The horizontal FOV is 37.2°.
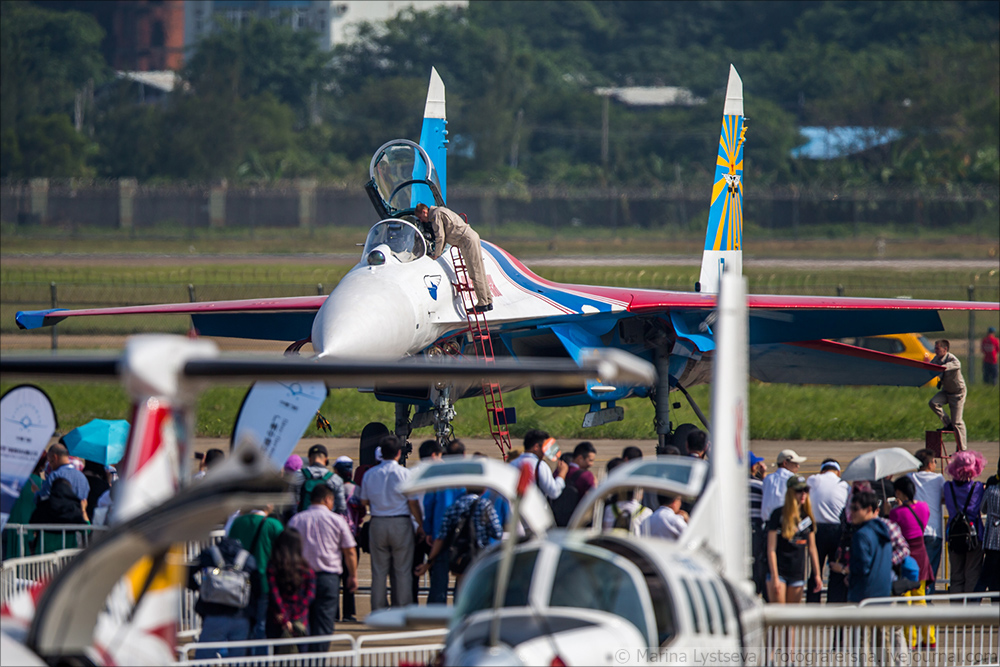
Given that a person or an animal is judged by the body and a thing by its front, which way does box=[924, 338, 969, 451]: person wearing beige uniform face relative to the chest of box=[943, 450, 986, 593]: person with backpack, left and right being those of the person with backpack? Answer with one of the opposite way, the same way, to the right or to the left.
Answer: to the left

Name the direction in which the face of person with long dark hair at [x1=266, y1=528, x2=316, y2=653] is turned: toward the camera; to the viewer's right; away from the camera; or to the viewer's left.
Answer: away from the camera

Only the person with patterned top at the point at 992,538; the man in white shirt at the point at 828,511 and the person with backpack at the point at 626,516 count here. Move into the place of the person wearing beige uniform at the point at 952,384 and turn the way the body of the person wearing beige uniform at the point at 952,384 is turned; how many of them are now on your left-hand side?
3

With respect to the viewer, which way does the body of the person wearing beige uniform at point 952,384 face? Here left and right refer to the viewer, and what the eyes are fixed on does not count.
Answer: facing to the left of the viewer

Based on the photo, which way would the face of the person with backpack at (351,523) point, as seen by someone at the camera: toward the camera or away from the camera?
away from the camera

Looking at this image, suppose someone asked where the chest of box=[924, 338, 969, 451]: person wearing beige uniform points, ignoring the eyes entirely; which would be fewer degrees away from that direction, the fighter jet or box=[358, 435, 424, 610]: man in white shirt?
the fighter jet

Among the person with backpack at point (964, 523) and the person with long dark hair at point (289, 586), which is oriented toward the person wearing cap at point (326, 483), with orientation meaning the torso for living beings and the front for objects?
the person with long dark hair at point (289, 586)

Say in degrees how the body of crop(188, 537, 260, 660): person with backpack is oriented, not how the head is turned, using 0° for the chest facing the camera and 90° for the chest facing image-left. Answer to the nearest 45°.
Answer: approximately 180°

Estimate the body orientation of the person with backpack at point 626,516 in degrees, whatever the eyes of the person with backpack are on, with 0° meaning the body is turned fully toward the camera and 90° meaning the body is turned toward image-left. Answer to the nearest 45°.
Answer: approximately 180°

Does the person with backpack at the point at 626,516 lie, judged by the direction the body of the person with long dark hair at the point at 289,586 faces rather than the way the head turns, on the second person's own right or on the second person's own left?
on the second person's own right

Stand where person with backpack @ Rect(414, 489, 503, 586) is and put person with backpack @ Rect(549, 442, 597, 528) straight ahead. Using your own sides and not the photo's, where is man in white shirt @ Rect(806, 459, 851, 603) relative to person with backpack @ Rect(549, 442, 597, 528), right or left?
right

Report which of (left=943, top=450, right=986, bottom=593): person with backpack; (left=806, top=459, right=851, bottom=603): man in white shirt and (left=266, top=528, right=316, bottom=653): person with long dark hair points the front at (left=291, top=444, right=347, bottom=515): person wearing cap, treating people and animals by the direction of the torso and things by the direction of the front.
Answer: (left=266, top=528, right=316, bottom=653): person with long dark hair
